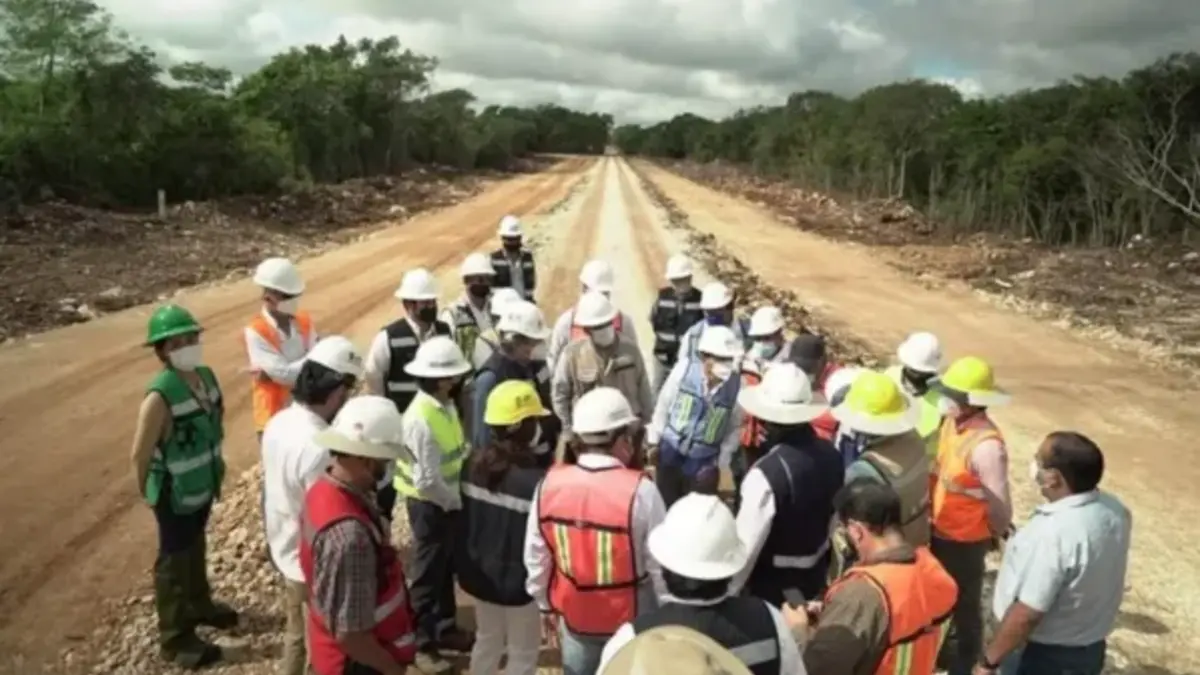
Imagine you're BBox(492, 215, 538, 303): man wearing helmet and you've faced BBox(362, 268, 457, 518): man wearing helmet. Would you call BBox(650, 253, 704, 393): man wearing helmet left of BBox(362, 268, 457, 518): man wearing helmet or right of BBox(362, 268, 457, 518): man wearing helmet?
left

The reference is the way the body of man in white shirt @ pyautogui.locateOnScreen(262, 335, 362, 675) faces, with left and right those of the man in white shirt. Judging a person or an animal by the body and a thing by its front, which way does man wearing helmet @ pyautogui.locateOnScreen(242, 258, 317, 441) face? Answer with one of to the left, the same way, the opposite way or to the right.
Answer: to the right

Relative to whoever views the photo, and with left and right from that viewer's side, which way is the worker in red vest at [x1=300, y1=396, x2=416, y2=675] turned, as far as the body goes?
facing to the right of the viewer

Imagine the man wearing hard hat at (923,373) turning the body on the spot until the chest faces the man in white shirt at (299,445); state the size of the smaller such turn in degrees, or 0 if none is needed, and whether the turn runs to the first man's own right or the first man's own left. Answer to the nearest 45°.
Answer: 0° — they already face them

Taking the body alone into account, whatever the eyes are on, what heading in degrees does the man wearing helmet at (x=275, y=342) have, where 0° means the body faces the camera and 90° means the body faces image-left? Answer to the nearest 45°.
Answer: approximately 315°

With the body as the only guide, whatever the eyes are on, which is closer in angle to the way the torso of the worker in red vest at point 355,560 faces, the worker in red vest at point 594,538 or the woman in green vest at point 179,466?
the worker in red vest

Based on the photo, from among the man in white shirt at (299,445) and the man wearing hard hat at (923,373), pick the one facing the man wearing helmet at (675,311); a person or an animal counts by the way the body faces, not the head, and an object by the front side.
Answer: the man in white shirt

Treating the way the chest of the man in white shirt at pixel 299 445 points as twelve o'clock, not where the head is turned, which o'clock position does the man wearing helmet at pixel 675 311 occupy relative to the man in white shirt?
The man wearing helmet is roughly at 12 o'clock from the man in white shirt.

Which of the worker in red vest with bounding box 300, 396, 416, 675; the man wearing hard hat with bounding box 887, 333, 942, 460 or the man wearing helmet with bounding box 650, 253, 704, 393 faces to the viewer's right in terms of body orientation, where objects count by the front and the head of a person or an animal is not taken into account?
the worker in red vest

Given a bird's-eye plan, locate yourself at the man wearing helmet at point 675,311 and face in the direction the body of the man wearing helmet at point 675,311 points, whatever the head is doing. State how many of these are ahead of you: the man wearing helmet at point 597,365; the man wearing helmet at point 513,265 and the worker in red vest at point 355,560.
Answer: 2

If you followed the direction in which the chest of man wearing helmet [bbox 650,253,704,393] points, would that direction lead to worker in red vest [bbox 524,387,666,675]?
yes

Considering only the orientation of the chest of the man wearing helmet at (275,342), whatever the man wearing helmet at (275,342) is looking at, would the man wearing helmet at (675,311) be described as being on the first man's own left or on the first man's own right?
on the first man's own left
